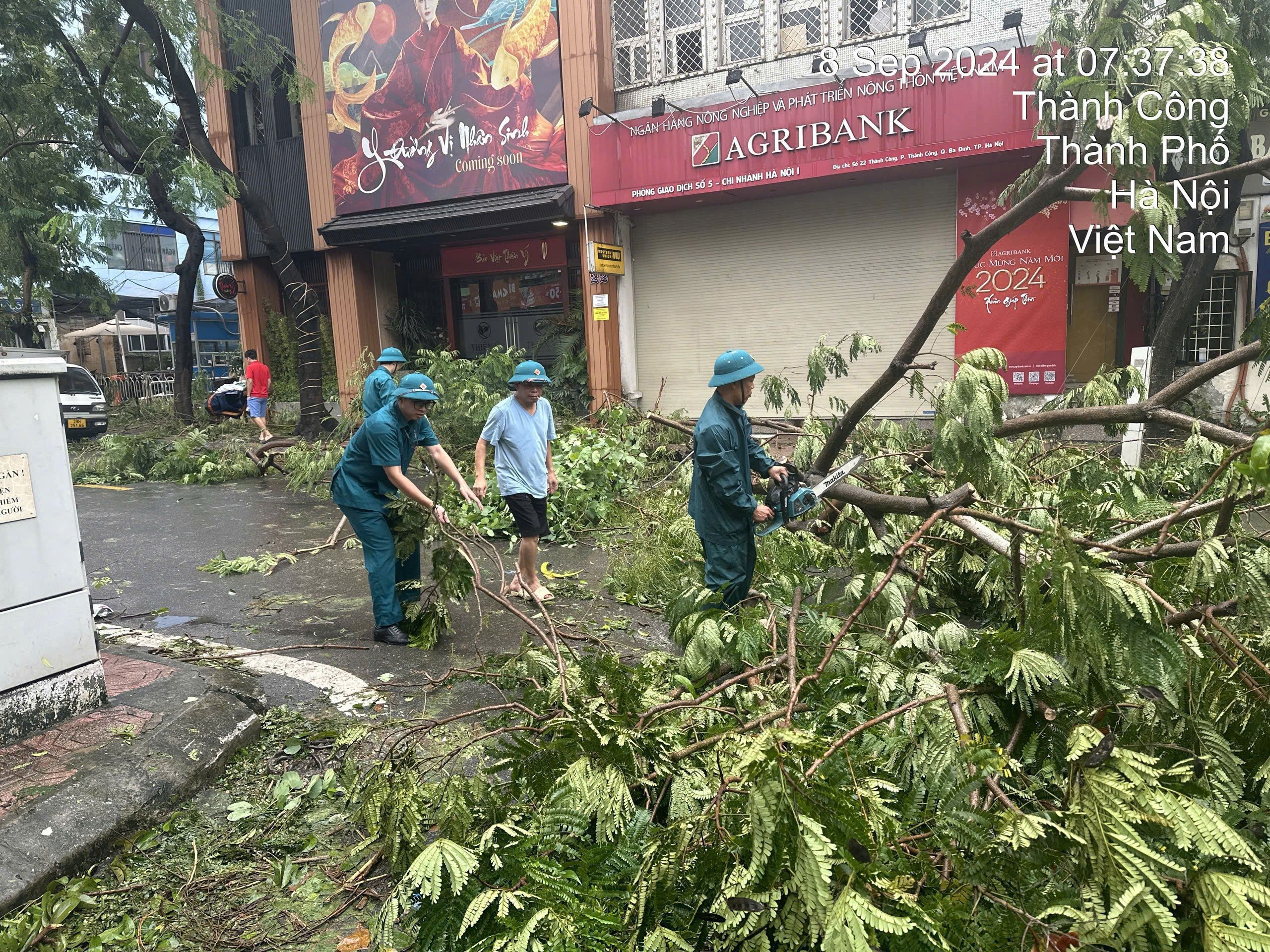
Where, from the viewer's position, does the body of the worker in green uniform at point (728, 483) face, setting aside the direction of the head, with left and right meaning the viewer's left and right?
facing to the right of the viewer

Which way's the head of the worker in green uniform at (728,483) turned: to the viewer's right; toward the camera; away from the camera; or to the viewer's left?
to the viewer's right

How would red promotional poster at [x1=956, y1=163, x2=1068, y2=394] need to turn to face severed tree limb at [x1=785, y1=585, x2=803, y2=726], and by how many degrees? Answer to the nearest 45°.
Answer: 0° — it already faces it

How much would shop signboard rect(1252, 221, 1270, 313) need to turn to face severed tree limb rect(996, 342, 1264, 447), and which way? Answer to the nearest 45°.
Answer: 0° — it already faces it

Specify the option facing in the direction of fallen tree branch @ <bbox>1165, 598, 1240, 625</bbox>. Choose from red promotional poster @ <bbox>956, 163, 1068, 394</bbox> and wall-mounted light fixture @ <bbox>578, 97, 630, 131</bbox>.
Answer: the red promotional poster

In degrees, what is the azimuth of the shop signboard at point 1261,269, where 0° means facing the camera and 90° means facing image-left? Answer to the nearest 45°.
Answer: approximately 0°

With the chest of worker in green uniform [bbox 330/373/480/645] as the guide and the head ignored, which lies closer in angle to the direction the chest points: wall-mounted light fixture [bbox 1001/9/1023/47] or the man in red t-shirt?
the wall-mounted light fixture

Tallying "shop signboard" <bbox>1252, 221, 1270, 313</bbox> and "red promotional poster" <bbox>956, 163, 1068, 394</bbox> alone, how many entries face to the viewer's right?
0

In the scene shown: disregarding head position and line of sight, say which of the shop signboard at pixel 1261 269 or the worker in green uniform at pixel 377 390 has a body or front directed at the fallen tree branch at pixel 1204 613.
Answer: the shop signboard

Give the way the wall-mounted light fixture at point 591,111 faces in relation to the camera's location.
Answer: facing away from the viewer and to the right of the viewer
